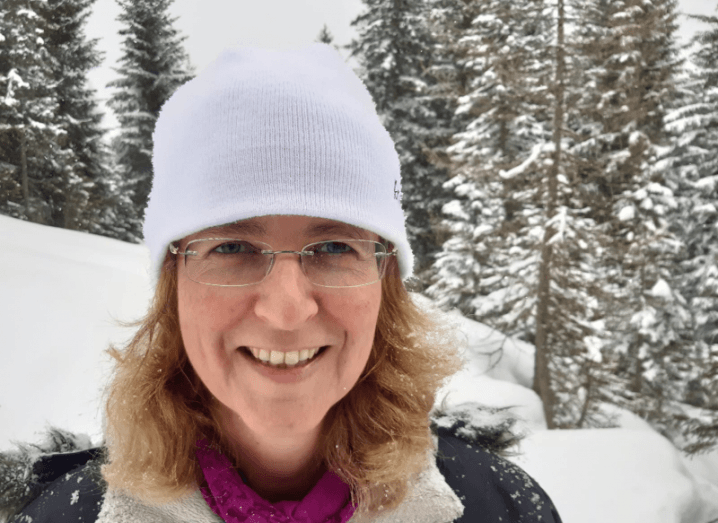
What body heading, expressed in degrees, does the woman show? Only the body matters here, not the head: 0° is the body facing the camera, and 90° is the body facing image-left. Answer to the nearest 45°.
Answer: approximately 0°

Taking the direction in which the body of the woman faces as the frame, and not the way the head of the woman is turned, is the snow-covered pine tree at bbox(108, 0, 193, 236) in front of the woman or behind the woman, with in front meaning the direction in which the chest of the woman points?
behind

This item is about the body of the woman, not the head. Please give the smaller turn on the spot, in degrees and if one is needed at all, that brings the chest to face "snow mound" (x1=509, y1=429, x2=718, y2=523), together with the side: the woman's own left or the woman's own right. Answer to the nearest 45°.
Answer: approximately 135° to the woman's own left
